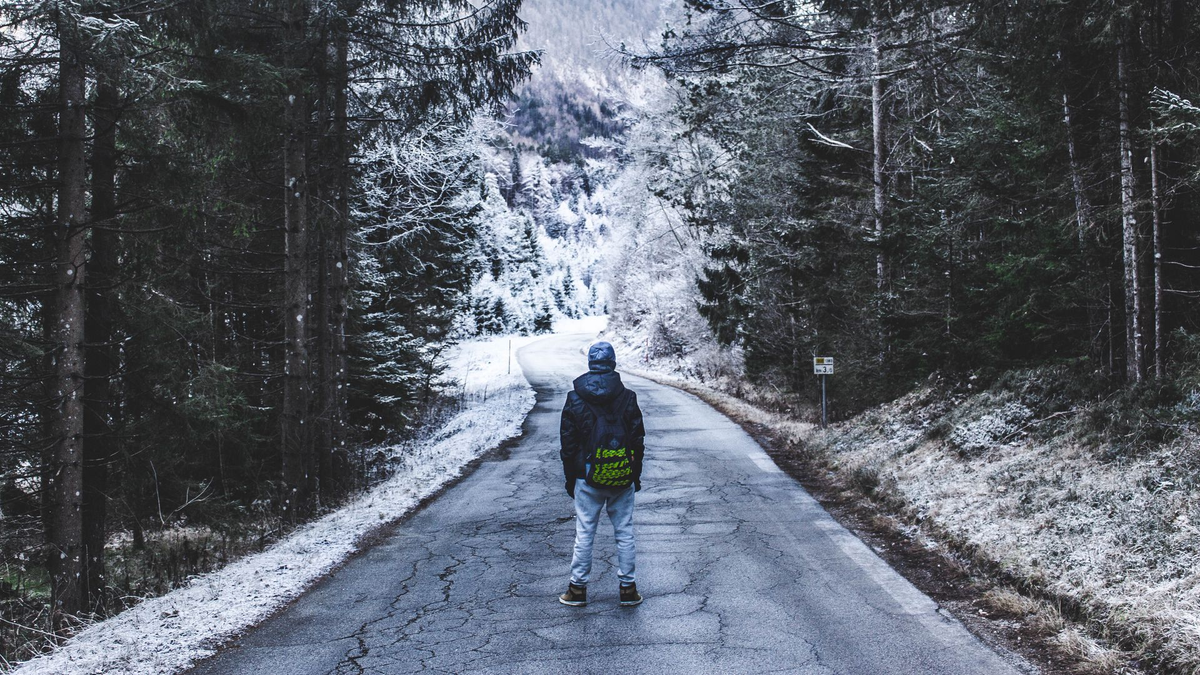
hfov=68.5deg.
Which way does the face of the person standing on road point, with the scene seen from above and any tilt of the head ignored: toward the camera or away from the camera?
away from the camera

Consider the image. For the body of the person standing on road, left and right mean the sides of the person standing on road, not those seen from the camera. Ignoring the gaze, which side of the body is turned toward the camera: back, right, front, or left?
back
